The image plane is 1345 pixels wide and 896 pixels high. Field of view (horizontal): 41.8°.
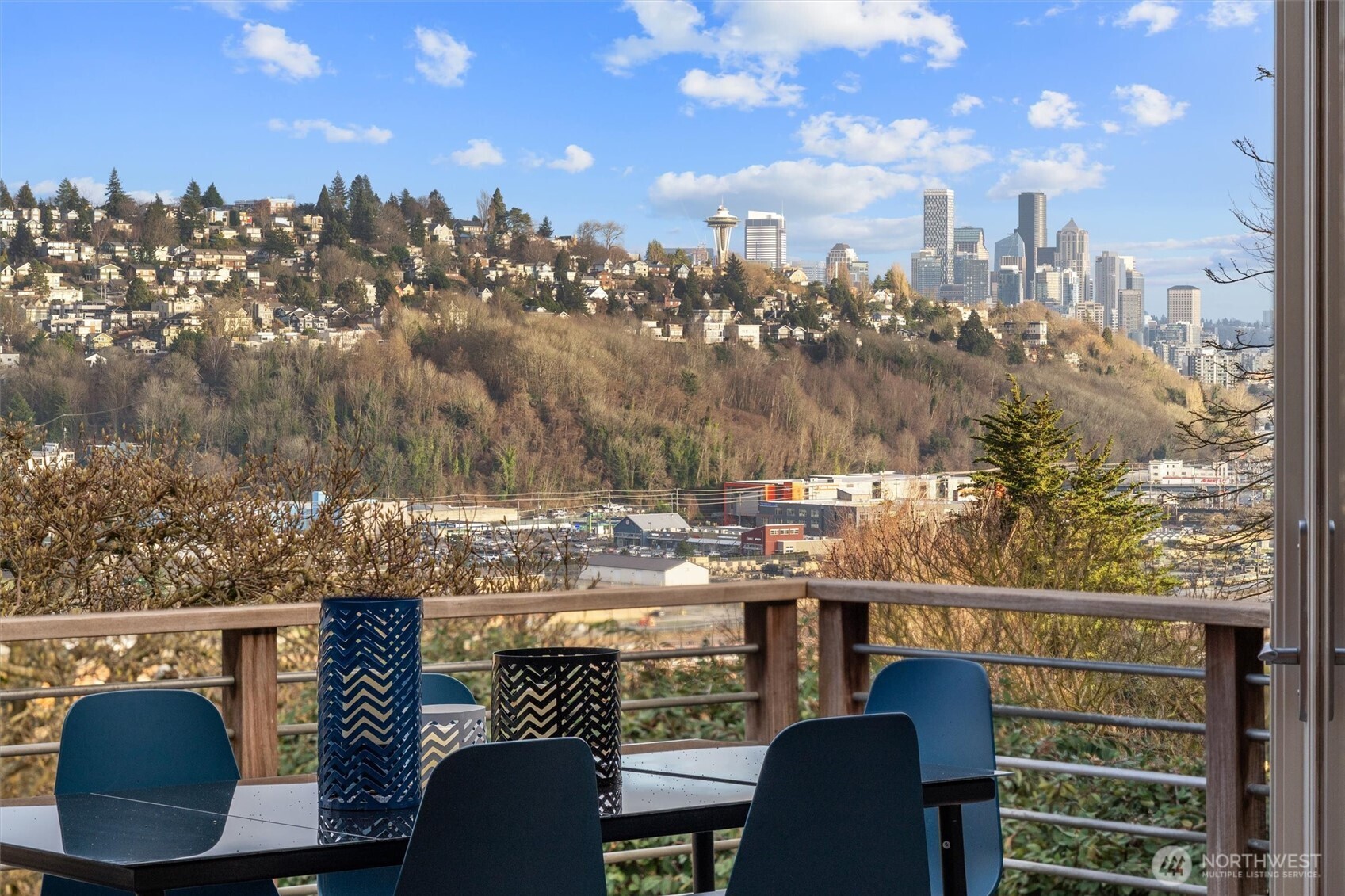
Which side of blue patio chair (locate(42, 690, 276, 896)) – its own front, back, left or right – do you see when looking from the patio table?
front
